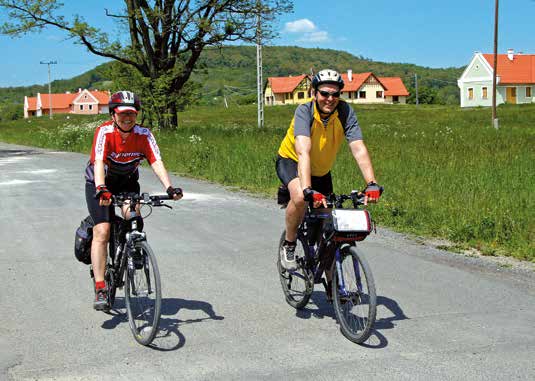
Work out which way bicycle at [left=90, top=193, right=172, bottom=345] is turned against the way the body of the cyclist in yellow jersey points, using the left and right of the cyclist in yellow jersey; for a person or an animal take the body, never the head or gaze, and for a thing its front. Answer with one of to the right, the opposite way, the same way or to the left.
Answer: the same way

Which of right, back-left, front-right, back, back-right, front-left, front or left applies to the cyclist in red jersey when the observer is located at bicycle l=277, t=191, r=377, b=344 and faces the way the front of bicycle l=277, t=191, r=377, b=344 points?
back-right

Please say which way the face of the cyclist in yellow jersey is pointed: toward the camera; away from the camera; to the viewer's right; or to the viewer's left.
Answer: toward the camera

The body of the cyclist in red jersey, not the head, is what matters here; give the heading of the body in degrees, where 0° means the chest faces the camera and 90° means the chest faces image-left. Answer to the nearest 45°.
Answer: approximately 315°

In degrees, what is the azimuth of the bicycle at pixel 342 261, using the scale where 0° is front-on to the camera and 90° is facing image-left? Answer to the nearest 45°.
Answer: approximately 315°

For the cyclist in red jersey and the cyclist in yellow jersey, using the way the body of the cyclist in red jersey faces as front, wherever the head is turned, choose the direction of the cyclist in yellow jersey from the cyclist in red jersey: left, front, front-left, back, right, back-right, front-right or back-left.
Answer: front-left

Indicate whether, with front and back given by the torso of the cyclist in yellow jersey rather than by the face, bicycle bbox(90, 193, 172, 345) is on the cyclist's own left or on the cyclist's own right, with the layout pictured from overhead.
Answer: on the cyclist's own right

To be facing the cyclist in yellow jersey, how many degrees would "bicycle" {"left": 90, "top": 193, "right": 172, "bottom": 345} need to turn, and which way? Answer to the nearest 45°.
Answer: approximately 45° to its left

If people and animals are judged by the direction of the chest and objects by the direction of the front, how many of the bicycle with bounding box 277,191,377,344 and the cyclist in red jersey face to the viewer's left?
0

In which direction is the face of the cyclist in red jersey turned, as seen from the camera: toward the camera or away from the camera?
toward the camera

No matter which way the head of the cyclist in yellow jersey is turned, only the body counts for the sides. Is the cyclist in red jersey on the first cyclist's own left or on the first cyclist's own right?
on the first cyclist's own right

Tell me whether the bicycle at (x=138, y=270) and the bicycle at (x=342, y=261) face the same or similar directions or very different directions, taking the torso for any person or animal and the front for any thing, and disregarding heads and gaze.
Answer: same or similar directions

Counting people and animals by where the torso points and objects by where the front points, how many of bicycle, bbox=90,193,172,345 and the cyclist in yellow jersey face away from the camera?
0

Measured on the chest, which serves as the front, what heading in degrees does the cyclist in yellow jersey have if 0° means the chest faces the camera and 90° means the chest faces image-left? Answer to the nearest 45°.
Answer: approximately 315°
